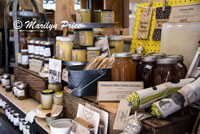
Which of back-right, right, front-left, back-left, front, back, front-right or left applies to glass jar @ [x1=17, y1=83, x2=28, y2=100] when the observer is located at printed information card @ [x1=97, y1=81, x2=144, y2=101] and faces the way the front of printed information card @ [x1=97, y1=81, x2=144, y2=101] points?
back-right

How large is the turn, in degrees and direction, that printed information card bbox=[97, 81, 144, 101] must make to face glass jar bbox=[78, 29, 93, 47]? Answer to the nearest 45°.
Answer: approximately 180°

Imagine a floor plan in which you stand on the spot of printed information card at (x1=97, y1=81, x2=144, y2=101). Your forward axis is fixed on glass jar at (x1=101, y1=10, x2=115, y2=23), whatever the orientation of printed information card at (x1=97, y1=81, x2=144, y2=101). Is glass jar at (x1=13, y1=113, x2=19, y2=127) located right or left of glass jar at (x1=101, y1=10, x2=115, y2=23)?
left

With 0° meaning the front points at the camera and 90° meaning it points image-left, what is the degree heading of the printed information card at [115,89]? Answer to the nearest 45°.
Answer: approximately 0°

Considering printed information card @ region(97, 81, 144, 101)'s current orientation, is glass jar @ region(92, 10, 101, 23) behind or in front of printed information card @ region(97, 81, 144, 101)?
behind

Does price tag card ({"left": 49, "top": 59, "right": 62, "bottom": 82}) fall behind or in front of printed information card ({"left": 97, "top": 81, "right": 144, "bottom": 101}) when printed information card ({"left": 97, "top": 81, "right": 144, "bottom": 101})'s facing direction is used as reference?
behind

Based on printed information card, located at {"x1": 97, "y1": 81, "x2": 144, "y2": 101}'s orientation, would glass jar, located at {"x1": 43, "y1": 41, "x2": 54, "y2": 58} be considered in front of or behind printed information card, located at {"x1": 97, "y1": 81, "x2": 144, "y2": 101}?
behind

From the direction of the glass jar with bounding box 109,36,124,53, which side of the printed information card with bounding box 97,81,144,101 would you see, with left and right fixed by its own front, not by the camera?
back

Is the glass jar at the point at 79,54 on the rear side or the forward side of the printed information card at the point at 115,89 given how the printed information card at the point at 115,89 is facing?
on the rear side

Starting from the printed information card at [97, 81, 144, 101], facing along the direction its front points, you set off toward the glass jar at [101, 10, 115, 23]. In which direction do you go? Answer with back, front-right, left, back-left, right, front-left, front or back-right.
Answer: back

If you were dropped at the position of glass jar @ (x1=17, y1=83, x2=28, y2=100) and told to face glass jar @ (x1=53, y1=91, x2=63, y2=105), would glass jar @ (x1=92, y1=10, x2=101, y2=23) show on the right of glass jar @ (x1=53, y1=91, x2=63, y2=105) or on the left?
left
